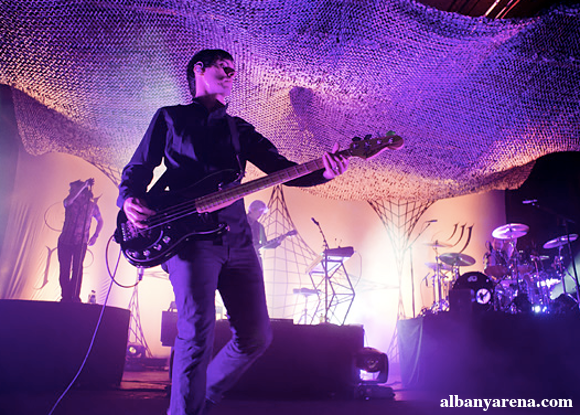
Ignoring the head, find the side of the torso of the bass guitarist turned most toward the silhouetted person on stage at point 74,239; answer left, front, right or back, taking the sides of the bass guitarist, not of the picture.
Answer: back

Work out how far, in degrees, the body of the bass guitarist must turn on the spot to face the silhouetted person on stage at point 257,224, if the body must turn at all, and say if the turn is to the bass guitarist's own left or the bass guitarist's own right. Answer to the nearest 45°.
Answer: approximately 135° to the bass guitarist's own left

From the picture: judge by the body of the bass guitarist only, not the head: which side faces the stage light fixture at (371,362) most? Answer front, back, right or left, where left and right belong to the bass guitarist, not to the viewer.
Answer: left

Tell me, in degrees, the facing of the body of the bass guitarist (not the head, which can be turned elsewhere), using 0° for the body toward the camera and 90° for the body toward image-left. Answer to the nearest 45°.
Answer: approximately 315°

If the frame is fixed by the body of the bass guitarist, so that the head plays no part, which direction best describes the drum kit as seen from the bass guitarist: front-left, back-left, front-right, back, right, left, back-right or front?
left

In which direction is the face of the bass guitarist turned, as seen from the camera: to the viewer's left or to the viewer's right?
to the viewer's right
